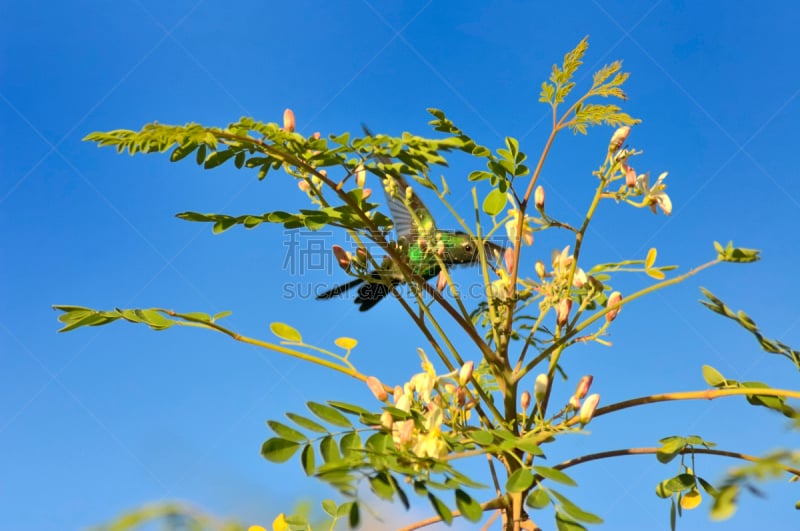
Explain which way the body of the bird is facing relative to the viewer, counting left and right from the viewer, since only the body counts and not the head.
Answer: facing to the right of the viewer
